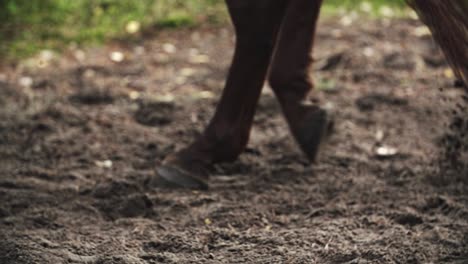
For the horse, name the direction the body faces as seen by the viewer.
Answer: to the viewer's left

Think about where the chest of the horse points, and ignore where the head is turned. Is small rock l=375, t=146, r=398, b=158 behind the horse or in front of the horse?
behind

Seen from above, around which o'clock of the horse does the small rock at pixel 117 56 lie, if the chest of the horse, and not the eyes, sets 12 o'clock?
The small rock is roughly at 2 o'clock from the horse.
